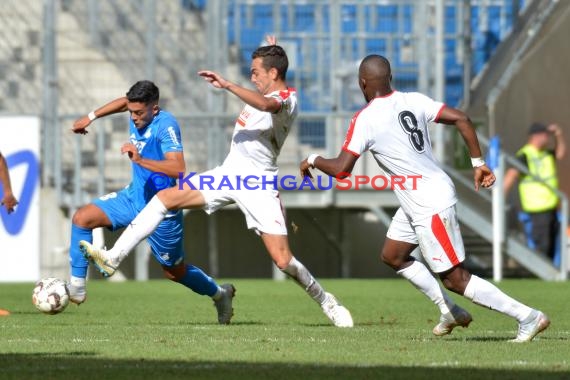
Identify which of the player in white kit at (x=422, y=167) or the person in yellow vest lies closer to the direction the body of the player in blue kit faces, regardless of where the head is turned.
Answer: the player in white kit

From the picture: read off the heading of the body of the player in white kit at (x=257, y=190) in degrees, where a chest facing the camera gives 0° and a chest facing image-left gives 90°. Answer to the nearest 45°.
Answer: approximately 90°

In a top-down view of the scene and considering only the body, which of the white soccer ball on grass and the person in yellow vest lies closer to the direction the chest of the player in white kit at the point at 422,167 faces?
the white soccer ball on grass

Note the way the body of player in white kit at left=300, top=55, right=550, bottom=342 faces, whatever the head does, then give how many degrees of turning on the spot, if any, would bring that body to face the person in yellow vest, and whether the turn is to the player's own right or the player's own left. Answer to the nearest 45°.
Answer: approximately 45° to the player's own right

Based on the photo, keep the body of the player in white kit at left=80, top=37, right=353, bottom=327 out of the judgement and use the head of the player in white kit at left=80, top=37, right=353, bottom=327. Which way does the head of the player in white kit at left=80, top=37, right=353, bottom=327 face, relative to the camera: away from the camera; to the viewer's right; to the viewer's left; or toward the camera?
to the viewer's left

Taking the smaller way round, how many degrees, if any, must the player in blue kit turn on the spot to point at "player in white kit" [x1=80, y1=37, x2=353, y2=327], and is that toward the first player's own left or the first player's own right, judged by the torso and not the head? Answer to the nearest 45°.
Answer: approximately 90° to the first player's own left

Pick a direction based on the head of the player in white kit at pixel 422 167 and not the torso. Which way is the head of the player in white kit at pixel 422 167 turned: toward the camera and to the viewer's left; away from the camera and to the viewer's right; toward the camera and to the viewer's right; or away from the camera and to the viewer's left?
away from the camera and to the viewer's left

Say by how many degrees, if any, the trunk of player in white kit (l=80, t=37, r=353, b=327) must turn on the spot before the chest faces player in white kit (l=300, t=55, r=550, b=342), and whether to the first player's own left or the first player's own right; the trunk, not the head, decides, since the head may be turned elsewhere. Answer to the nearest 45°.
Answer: approximately 135° to the first player's own left

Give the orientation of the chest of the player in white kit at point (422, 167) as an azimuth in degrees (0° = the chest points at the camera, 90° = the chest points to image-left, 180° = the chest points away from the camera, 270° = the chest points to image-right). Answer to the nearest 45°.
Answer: approximately 135°

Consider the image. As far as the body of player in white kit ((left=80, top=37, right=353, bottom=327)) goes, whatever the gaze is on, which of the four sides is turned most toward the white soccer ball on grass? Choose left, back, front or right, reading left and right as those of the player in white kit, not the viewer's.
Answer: front
